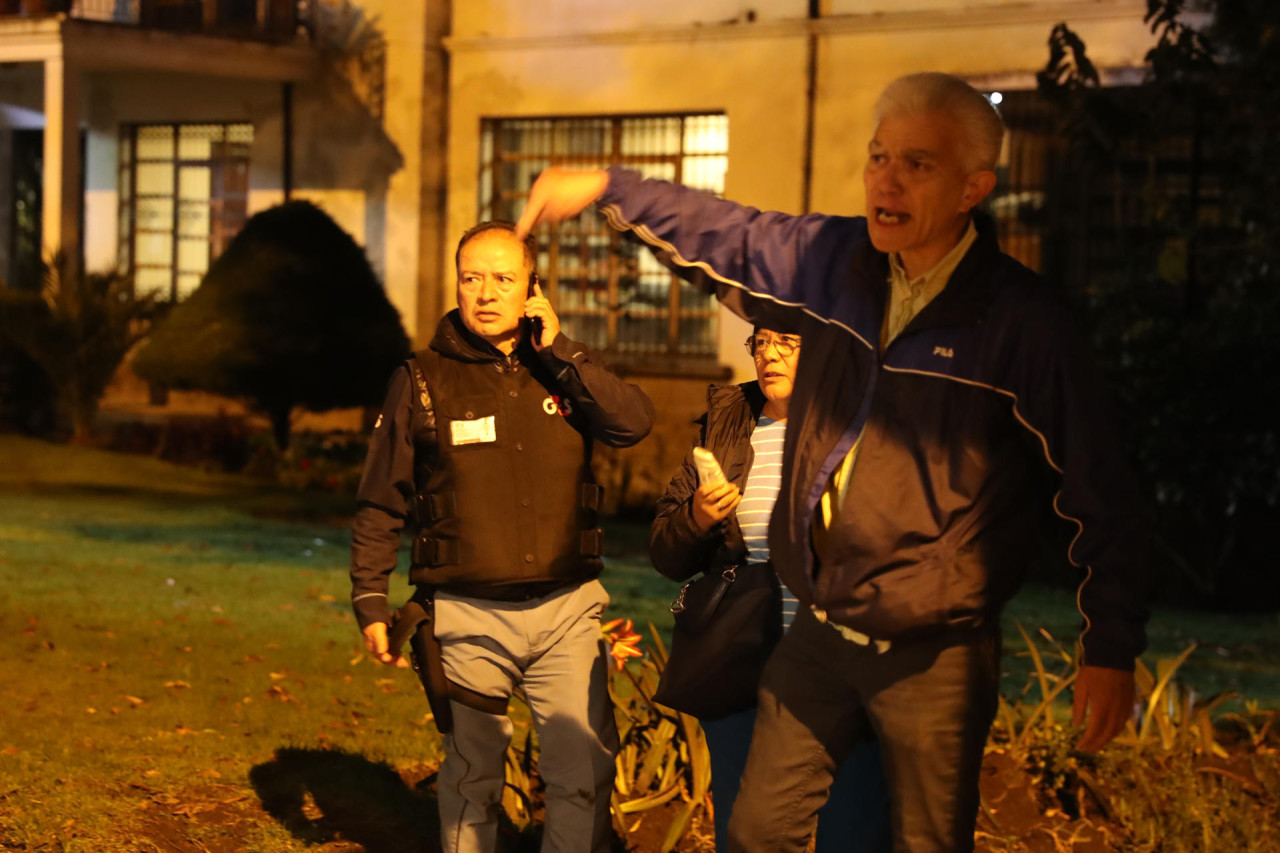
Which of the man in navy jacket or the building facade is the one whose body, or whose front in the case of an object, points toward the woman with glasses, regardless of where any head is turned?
the building facade

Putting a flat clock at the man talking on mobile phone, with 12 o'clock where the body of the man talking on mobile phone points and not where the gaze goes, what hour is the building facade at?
The building facade is roughly at 6 o'clock from the man talking on mobile phone.

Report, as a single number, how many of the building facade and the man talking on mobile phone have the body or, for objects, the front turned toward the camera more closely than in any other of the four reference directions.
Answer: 2

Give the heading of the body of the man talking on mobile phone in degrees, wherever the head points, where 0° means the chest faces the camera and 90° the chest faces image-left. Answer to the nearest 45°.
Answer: approximately 0°

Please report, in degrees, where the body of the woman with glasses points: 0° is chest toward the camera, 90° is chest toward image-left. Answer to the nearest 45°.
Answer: approximately 0°

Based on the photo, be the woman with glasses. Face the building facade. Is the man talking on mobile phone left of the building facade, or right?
left

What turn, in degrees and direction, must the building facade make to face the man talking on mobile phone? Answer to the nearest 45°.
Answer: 0° — it already faces them
